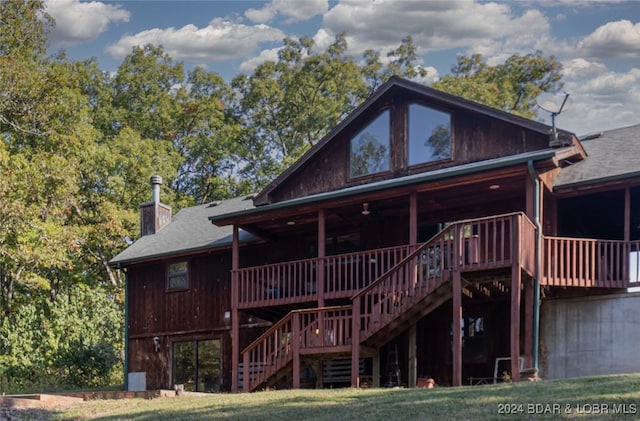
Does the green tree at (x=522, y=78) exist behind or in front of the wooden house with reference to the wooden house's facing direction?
behind

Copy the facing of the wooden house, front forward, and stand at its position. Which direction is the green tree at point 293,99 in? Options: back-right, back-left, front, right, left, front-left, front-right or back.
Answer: back-right

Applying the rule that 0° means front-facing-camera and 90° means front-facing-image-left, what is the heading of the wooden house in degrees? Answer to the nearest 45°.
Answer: approximately 45°
